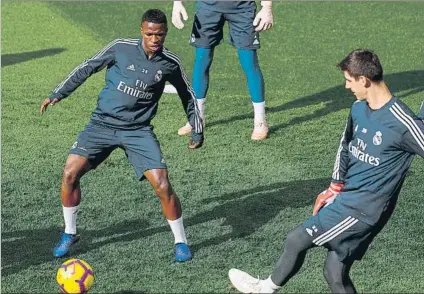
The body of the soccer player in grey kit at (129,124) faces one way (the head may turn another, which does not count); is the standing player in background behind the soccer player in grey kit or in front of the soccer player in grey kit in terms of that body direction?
behind

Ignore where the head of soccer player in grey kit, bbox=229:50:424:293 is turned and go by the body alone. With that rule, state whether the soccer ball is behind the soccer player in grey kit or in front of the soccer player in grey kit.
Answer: in front

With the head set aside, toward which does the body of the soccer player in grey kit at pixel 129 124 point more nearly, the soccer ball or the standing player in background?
the soccer ball

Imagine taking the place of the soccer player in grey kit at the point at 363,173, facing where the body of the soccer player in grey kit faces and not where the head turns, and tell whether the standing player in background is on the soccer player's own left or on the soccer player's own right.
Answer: on the soccer player's own right

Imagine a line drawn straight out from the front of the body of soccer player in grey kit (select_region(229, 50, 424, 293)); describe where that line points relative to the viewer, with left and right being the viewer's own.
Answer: facing the viewer and to the left of the viewer

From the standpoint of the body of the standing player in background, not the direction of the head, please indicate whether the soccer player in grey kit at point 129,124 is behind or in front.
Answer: in front

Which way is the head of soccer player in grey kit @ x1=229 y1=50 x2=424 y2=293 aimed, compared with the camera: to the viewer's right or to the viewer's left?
to the viewer's left

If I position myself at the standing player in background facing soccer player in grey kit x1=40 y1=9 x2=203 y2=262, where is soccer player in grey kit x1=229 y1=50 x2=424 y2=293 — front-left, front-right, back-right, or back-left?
front-left

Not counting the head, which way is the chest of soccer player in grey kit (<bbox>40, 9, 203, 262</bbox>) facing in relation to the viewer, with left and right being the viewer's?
facing the viewer

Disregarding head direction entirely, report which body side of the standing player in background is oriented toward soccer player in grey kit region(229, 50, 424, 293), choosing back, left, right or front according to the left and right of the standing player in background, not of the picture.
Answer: front

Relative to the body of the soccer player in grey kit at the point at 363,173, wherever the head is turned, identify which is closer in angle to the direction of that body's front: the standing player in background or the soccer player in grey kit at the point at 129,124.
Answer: the soccer player in grey kit

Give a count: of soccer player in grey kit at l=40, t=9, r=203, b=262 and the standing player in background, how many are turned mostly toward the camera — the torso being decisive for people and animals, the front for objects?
2
